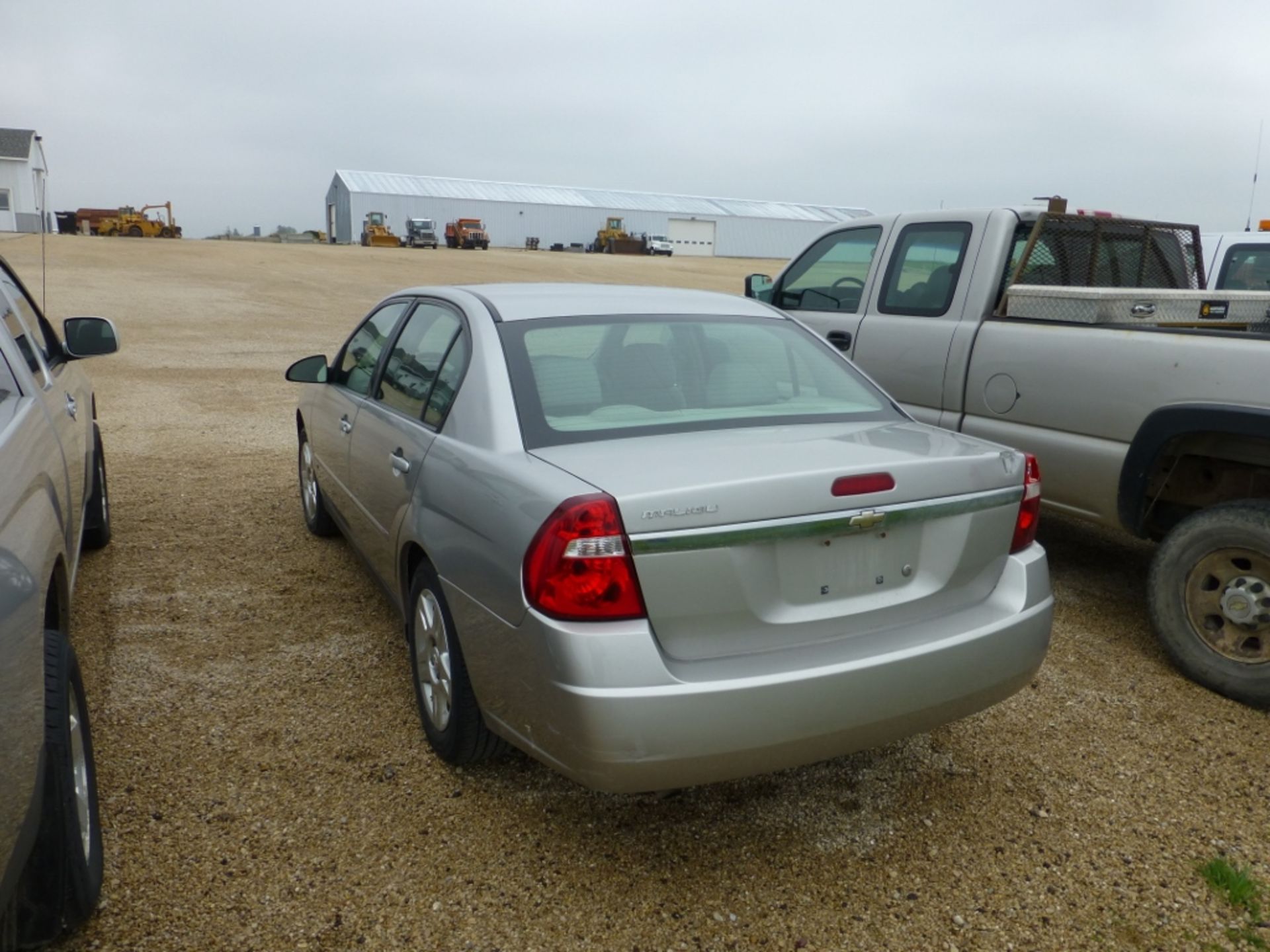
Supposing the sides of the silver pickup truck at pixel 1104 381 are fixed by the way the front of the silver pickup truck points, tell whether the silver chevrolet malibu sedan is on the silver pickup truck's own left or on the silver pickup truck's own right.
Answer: on the silver pickup truck's own left

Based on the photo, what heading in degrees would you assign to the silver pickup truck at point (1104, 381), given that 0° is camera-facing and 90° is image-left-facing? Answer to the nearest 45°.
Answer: approximately 135°

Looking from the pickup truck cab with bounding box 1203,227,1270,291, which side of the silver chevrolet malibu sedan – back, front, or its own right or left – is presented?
right

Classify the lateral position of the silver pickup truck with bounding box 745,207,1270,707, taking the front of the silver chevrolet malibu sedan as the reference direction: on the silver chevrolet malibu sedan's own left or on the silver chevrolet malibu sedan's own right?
on the silver chevrolet malibu sedan's own right

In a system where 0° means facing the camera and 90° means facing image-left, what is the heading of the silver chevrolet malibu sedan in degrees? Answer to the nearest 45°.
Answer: approximately 135°

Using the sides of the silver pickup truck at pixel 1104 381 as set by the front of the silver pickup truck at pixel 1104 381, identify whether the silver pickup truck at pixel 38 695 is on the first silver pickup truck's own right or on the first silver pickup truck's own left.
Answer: on the first silver pickup truck's own left
